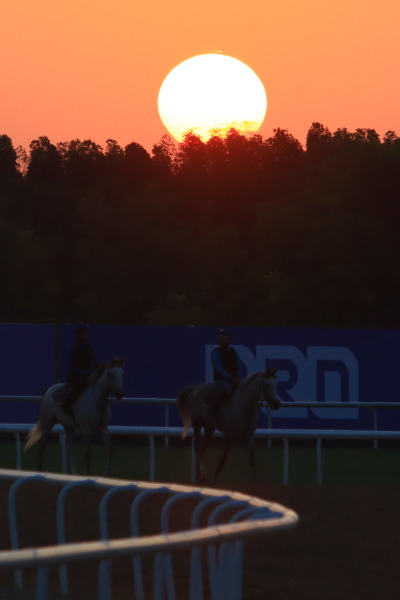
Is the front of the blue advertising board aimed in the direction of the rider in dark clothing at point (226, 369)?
yes

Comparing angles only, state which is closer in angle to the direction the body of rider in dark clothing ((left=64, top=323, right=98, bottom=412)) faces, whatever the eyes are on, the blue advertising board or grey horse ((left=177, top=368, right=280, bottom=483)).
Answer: the grey horse

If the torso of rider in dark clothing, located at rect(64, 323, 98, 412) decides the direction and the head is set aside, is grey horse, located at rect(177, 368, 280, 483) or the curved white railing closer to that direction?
the grey horse

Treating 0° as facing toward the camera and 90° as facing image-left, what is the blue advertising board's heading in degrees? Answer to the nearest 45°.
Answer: approximately 0°

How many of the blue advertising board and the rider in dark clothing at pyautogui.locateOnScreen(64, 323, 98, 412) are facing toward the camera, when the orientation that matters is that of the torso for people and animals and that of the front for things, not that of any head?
1

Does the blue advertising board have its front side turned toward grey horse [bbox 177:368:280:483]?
yes

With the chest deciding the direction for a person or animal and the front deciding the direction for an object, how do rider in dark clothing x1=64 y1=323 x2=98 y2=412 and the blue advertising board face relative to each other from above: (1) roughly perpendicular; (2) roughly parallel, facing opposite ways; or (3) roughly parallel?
roughly perpendicular

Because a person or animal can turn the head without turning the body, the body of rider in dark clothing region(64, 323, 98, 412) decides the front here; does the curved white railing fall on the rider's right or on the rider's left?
on the rider's right

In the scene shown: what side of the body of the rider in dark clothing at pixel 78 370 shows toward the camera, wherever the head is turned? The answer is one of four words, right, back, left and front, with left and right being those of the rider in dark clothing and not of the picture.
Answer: right

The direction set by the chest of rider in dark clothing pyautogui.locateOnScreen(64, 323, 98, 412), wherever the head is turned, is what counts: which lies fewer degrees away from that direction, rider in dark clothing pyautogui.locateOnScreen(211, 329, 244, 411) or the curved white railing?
the rider in dark clothing
